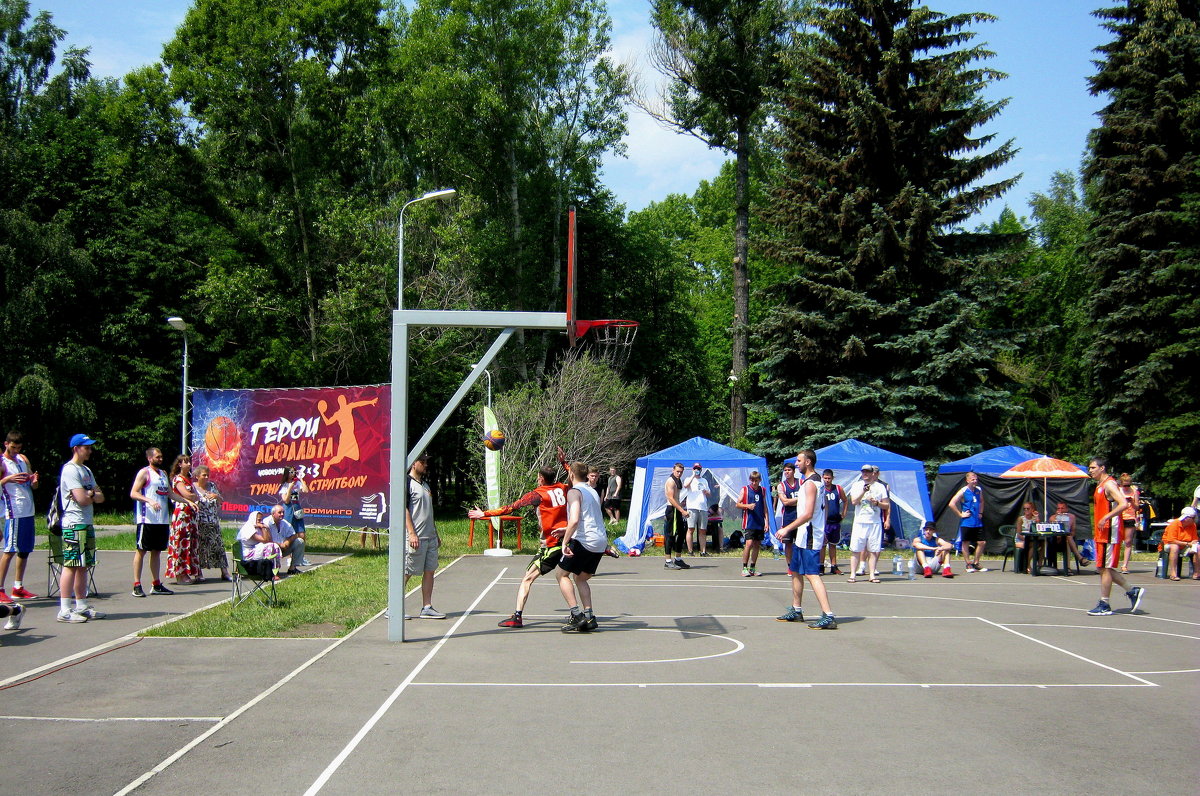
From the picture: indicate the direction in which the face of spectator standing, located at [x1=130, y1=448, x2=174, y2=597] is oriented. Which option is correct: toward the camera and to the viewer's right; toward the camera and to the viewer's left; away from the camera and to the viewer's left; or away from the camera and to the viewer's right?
toward the camera and to the viewer's right

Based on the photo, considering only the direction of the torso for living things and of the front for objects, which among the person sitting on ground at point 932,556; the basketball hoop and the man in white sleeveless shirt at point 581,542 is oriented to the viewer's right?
the basketball hoop

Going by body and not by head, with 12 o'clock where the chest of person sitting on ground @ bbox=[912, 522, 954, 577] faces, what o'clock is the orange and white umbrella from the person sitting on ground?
The orange and white umbrella is roughly at 7 o'clock from the person sitting on ground.

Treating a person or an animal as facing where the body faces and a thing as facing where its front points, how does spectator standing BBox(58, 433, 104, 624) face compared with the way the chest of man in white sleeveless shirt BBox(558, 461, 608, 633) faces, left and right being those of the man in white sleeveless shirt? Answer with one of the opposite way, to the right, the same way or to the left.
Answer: to the right

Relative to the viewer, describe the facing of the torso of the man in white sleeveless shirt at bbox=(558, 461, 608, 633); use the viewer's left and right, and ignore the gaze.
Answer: facing away from the viewer and to the left of the viewer

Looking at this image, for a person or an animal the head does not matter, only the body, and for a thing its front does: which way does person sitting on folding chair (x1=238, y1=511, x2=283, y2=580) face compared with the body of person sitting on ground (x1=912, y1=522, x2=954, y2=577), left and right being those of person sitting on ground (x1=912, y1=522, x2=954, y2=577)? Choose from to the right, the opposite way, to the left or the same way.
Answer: to the left

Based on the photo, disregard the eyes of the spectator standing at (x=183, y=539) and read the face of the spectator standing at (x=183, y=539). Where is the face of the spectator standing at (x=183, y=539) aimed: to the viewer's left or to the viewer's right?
to the viewer's right

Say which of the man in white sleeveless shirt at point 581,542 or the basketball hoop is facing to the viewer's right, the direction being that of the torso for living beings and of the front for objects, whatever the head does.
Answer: the basketball hoop
